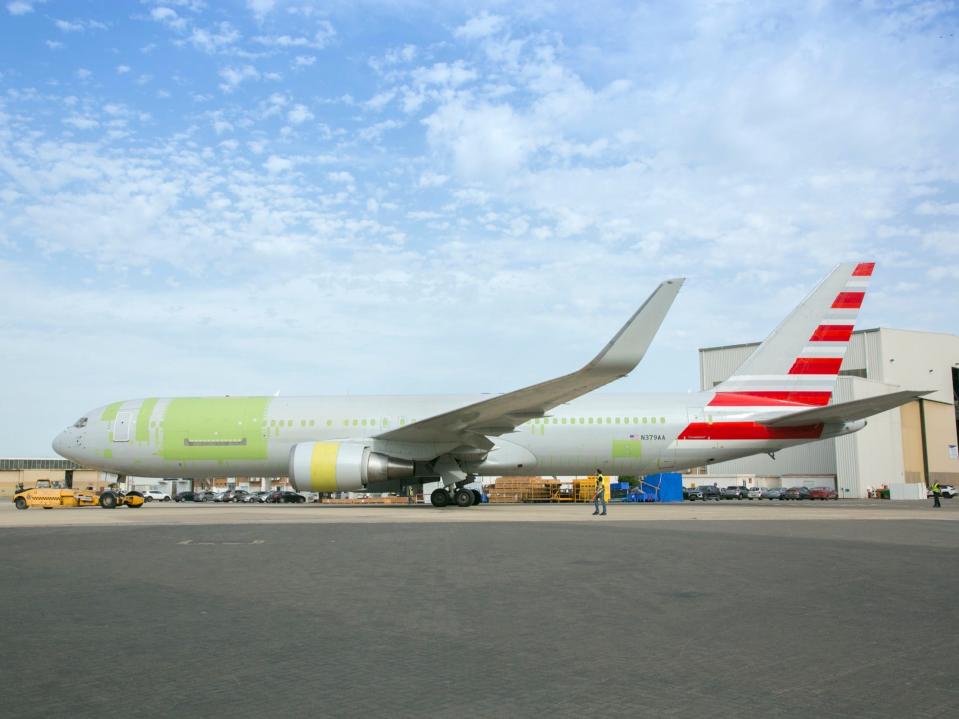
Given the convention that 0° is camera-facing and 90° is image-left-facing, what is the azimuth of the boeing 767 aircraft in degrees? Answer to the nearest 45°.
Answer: approximately 90°

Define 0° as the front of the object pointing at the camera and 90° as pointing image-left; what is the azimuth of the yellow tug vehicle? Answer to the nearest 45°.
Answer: approximately 90°

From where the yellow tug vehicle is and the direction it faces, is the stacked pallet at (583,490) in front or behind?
behind

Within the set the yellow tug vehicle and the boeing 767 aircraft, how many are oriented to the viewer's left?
2

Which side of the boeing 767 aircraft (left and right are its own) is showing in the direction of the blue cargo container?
right

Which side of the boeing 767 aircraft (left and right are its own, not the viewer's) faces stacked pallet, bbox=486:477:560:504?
right

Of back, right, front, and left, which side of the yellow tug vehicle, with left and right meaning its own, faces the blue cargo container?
back

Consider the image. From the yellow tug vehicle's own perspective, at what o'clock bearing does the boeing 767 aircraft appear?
The boeing 767 aircraft is roughly at 7 o'clock from the yellow tug vehicle.

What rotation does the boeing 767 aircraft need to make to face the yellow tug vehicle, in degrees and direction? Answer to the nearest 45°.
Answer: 0° — it already faces it
